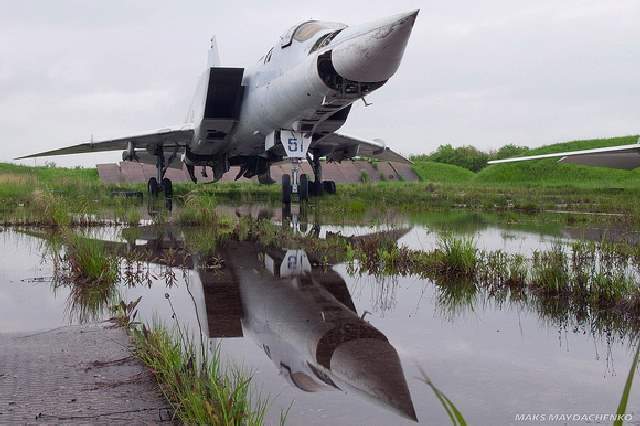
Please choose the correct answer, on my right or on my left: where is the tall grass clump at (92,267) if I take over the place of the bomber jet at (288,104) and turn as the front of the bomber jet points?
on my right

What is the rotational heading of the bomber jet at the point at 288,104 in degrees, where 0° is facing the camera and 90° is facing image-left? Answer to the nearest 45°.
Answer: approximately 315°

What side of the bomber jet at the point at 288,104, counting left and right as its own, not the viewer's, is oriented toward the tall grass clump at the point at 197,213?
right

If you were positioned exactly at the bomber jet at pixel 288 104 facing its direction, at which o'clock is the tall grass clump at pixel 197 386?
The tall grass clump is roughly at 2 o'clock from the bomber jet.

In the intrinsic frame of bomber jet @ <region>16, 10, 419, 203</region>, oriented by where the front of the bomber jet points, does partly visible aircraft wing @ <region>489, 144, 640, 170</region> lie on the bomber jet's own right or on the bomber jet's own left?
on the bomber jet's own left
